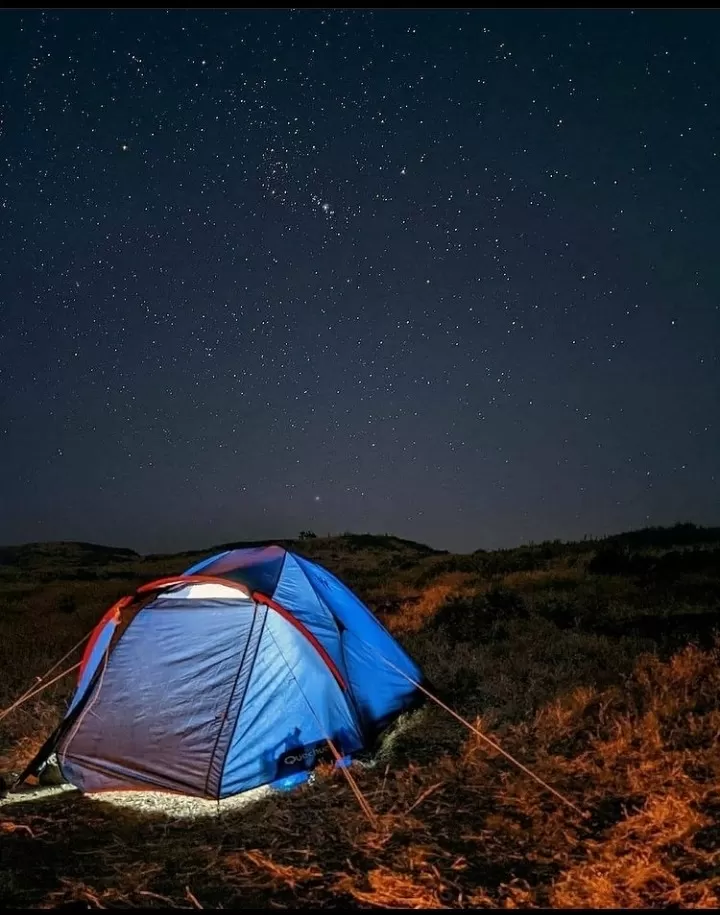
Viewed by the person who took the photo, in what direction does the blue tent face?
facing the viewer and to the left of the viewer
